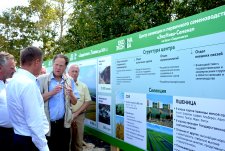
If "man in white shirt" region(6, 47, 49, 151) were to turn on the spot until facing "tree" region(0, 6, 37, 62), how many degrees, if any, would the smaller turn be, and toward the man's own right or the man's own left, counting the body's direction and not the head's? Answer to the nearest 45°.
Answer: approximately 45° to the man's own left

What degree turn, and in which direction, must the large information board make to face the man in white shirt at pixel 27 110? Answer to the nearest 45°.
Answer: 0° — it already faces them

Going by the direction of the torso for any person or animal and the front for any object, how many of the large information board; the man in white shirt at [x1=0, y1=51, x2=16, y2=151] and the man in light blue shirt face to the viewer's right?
1

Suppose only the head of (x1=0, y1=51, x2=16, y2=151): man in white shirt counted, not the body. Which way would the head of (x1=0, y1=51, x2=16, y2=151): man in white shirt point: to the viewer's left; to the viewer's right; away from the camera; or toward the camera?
to the viewer's right

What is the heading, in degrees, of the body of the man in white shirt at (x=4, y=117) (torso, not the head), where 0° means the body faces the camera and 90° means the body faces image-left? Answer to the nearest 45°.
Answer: approximately 270°

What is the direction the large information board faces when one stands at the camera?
facing the viewer and to the left of the viewer

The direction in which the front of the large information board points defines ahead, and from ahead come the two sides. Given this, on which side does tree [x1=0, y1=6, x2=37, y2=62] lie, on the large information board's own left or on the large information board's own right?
on the large information board's own right

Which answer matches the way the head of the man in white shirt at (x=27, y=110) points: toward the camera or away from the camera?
away from the camera

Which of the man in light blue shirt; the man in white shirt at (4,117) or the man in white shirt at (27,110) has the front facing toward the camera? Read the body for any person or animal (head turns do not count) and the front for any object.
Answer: the man in light blue shirt

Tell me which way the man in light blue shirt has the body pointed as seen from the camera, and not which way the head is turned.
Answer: toward the camera

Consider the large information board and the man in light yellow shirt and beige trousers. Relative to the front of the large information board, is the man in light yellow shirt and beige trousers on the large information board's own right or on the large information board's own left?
on the large information board's own right

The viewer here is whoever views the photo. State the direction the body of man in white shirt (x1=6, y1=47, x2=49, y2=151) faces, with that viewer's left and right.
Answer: facing away from the viewer and to the right of the viewer
